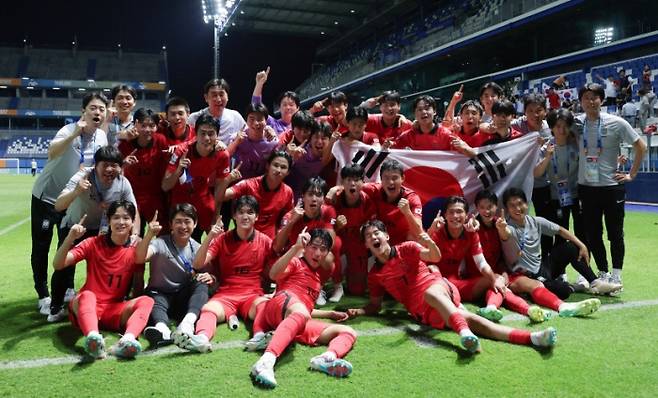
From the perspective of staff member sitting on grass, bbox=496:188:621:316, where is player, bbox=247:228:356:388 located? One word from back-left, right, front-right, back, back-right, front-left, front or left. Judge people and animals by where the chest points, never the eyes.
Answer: right

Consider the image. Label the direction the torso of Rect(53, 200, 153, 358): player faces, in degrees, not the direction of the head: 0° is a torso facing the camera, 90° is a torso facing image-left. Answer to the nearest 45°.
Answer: approximately 0°

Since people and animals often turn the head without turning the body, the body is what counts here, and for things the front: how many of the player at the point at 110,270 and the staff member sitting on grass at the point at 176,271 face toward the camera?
2

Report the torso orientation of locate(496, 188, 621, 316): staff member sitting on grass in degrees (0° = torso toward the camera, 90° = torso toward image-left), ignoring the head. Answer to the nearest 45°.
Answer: approximately 315°

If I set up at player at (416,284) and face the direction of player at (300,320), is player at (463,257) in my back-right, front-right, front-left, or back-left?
back-right

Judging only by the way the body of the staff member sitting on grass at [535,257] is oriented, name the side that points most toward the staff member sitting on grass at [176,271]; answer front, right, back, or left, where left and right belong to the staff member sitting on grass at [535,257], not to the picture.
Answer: right

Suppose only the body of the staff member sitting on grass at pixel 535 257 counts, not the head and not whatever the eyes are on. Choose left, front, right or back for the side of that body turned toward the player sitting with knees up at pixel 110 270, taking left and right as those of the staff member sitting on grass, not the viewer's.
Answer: right
